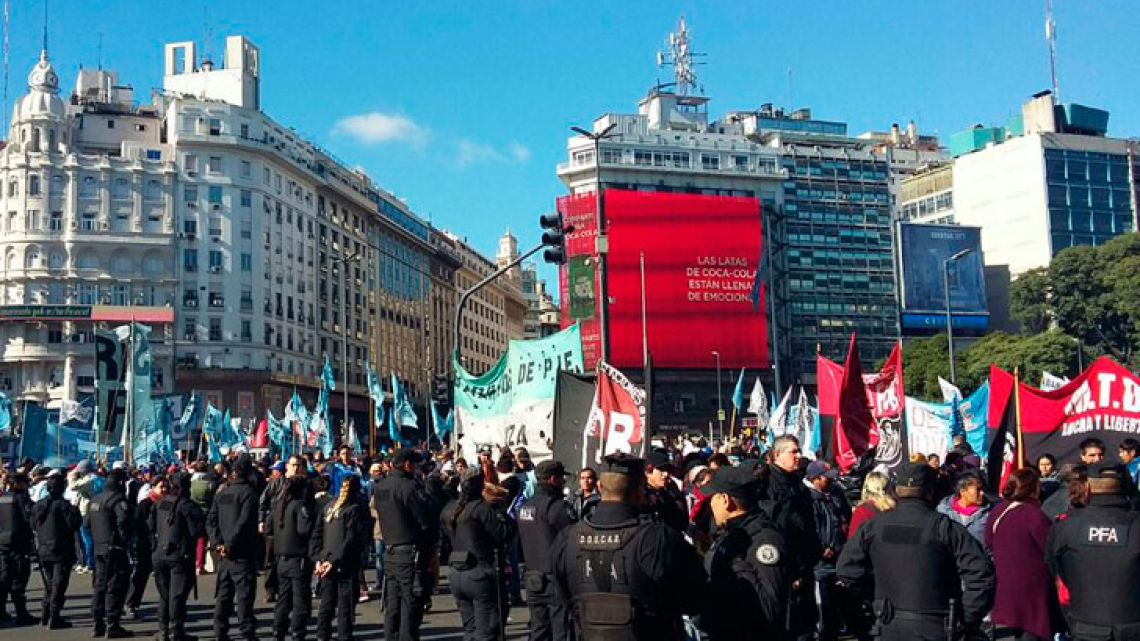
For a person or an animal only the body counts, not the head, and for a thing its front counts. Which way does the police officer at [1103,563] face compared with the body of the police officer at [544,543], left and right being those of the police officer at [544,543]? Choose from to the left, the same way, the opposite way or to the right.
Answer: the same way

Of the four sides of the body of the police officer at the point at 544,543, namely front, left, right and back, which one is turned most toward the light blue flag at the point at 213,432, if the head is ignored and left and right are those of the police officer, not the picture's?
left

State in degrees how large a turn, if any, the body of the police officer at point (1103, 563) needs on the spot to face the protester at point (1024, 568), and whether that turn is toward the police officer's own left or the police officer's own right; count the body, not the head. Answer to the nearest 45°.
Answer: approximately 45° to the police officer's own left

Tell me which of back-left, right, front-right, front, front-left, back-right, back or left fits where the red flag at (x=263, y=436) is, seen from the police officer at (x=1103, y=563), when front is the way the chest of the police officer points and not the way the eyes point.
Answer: front-left

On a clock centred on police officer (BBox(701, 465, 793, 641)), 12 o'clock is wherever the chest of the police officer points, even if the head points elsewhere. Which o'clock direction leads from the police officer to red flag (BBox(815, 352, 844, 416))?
The red flag is roughly at 3 o'clock from the police officer.

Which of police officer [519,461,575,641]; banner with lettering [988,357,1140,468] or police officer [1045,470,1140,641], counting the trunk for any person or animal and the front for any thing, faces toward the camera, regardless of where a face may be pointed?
the banner with lettering

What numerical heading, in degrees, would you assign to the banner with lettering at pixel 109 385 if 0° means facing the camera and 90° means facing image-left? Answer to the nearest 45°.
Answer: approximately 0°

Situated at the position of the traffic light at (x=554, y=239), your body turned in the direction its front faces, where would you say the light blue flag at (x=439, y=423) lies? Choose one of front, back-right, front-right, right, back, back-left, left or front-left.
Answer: right

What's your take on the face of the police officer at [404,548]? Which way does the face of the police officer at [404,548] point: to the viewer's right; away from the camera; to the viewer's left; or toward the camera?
away from the camera

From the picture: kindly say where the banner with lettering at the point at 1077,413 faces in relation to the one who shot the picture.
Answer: facing the viewer

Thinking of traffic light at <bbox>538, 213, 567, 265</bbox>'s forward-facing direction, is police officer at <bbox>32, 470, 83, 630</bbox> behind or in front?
in front

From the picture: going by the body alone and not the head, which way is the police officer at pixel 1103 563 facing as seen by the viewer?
away from the camera

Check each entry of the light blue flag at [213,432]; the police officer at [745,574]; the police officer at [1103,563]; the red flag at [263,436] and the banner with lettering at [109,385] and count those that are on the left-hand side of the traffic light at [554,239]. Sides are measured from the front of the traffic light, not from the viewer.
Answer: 2

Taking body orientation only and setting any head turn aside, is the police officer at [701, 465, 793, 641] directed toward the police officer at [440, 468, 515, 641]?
no

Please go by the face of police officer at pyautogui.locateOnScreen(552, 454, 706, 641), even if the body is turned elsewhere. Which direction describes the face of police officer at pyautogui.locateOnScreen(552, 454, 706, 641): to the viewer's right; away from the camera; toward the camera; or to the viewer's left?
away from the camera

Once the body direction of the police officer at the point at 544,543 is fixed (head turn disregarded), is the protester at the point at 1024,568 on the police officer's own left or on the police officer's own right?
on the police officer's own right

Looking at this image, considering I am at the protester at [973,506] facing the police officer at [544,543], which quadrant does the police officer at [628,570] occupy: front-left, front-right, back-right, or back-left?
front-left

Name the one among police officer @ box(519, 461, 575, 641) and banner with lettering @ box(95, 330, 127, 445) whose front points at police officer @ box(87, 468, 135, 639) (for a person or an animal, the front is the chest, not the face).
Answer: the banner with lettering
